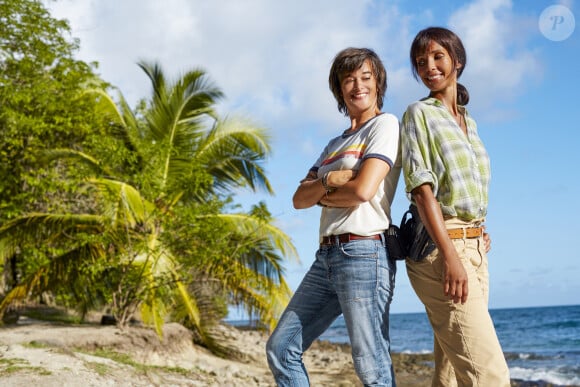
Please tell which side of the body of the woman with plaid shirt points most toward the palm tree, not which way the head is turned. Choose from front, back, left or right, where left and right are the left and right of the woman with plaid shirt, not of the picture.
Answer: back

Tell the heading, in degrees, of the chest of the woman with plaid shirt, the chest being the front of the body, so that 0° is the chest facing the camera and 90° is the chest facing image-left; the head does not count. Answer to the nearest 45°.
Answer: approximately 315°
